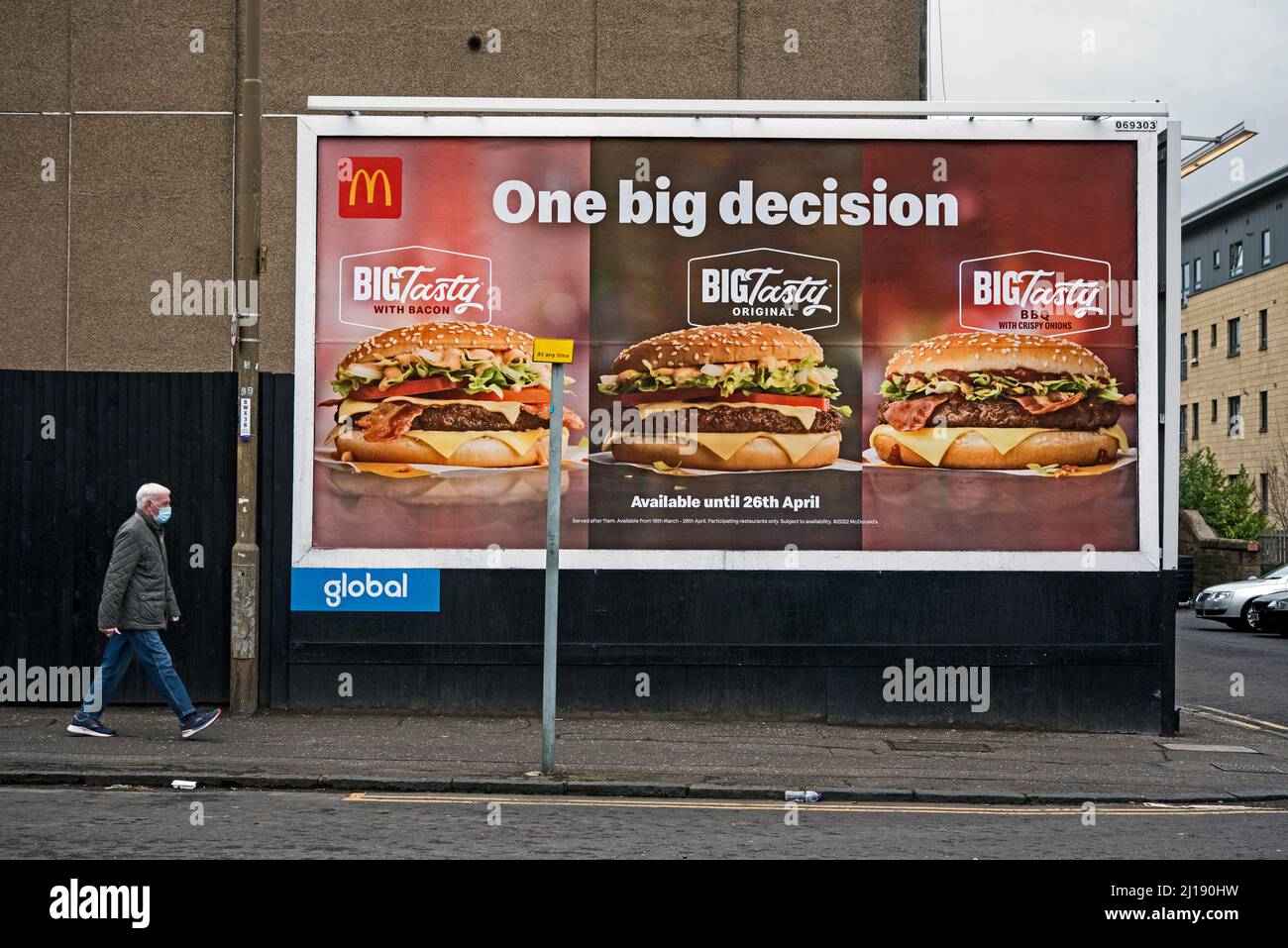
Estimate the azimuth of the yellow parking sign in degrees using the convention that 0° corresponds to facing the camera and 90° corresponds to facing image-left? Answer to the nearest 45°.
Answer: approximately 0°

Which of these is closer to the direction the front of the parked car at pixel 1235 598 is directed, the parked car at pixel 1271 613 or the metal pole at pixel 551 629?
the metal pole

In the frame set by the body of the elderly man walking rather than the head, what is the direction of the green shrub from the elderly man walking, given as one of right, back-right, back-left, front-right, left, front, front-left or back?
front-left

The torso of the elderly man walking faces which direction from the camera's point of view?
to the viewer's right

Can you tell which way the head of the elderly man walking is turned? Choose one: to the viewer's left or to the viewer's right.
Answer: to the viewer's right

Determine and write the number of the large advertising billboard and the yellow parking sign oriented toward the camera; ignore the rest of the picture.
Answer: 2

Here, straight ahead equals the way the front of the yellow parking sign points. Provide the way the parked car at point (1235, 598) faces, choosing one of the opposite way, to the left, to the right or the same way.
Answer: to the right

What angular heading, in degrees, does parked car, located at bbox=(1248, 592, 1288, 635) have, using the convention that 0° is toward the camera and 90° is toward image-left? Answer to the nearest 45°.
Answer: approximately 45°

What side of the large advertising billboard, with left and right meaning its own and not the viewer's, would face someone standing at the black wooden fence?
right

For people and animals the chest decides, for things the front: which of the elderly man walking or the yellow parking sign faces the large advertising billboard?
the elderly man walking

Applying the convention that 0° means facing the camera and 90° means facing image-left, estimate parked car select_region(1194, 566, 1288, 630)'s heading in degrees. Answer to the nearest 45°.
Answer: approximately 45°
